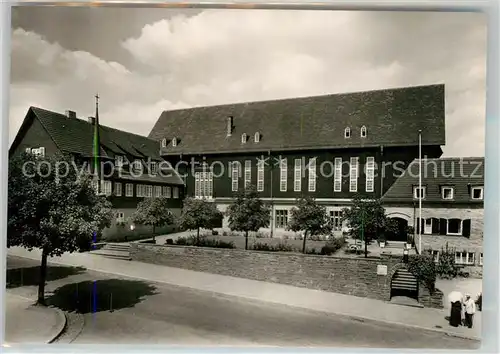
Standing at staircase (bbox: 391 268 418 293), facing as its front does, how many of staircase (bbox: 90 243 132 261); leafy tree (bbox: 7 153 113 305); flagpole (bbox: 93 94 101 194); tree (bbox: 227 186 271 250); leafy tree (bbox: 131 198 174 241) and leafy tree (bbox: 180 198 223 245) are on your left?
0

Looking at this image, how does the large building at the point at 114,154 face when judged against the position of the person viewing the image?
facing the viewer and to the right of the viewer

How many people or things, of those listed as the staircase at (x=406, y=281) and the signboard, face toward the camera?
2

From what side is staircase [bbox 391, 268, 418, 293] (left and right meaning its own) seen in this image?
front

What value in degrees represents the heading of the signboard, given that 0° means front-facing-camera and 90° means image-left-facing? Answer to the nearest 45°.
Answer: approximately 0°

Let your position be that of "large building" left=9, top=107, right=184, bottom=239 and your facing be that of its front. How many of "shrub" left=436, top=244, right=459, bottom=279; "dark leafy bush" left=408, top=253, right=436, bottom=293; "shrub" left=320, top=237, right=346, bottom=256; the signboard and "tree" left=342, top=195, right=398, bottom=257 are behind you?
0

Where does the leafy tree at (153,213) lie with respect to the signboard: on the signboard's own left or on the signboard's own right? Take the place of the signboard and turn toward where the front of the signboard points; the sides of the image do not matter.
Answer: on the signboard's own right

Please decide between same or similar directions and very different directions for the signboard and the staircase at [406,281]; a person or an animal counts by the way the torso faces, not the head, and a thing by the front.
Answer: same or similar directions
